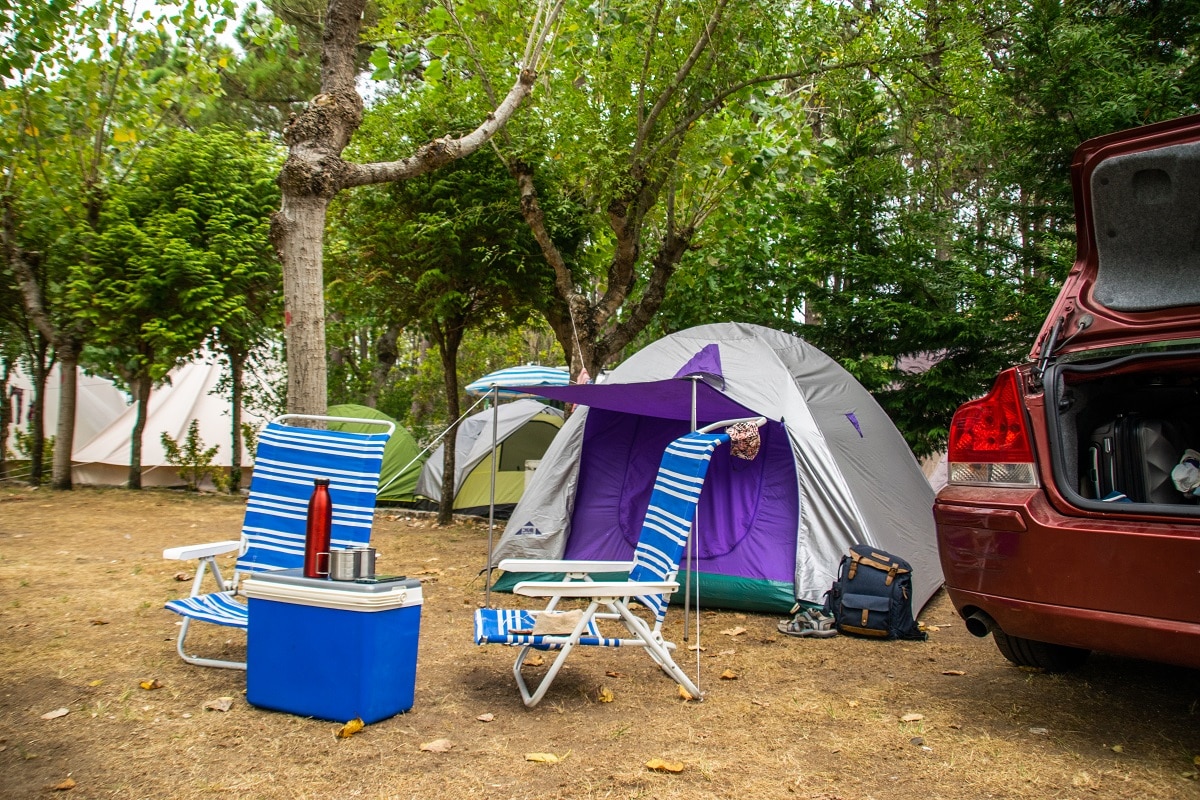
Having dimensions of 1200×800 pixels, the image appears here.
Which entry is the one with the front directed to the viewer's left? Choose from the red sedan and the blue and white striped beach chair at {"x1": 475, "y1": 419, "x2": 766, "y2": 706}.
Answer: the blue and white striped beach chair

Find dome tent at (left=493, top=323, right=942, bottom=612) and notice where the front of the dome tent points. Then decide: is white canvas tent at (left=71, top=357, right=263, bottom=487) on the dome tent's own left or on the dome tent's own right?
on the dome tent's own right

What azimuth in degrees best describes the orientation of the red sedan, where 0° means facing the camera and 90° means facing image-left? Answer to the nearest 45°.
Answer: approximately 225°

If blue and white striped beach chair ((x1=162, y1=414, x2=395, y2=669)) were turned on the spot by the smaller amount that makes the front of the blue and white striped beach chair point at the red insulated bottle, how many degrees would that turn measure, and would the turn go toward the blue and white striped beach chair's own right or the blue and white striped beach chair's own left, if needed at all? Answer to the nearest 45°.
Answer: approximately 45° to the blue and white striped beach chair's own left

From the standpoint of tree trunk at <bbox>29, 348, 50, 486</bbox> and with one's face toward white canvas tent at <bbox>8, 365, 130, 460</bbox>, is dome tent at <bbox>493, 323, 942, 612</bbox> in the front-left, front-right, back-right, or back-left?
back-right

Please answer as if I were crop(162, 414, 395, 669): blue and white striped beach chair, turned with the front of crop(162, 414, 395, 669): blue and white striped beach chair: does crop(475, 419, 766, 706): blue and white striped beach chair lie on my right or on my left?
on my left

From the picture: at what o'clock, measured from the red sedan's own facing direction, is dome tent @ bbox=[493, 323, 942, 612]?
The dome tent is roughly at 9 o'clock from the red sedan.

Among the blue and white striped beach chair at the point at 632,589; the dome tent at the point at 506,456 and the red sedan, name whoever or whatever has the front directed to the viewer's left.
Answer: the blue and white striped beach chair

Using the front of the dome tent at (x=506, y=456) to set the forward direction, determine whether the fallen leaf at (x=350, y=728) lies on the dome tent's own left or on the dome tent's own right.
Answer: on the dome tent's own right

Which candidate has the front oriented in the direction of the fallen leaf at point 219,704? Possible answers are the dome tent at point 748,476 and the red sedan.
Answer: the dome tent

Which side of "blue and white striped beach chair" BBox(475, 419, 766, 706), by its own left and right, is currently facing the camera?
left

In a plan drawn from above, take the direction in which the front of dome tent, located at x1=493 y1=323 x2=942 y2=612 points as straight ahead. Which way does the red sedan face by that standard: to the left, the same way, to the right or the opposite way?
the opposite way
